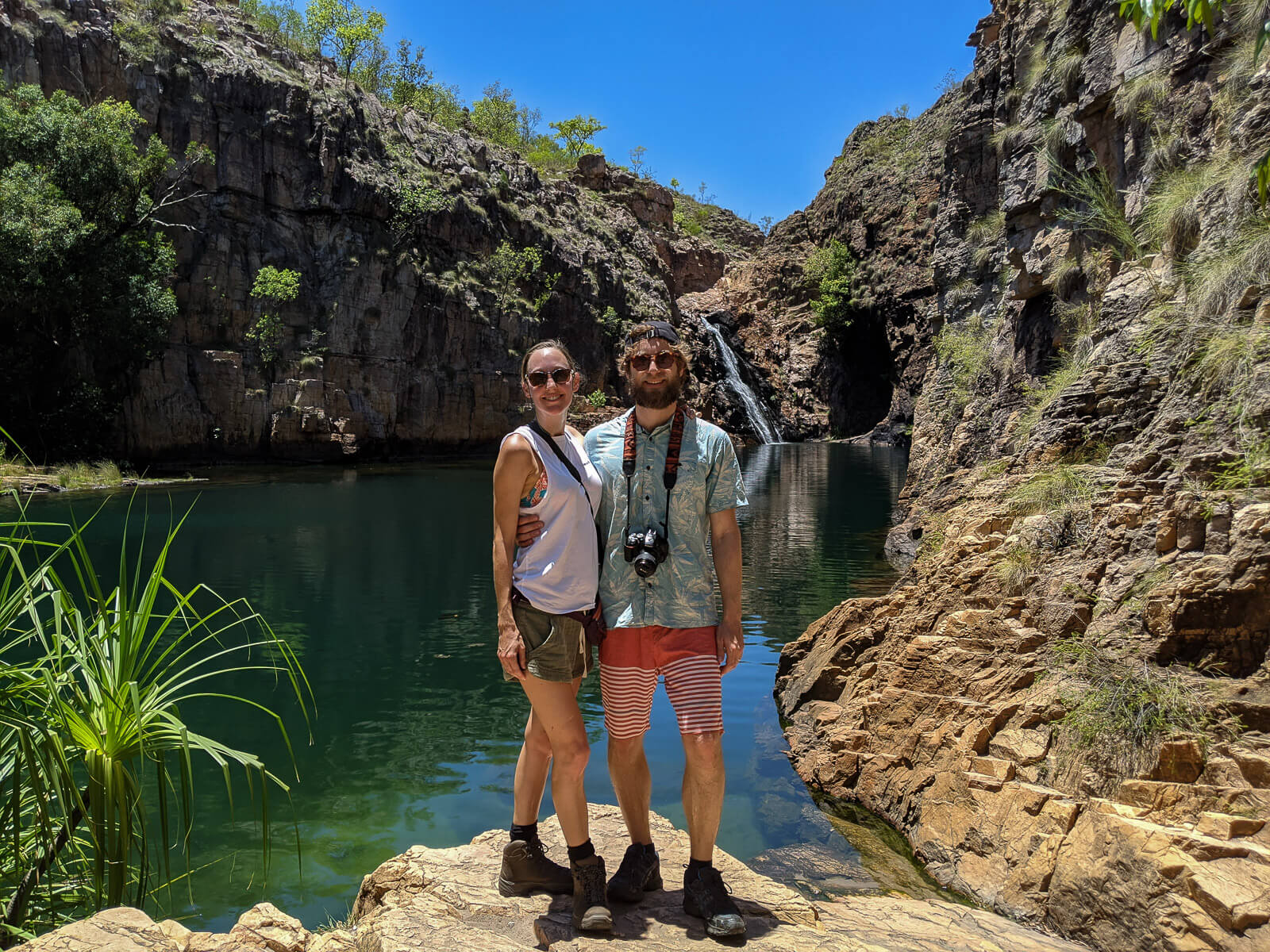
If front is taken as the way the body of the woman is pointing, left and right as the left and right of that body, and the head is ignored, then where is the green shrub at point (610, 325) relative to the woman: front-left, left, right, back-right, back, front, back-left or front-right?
back-left

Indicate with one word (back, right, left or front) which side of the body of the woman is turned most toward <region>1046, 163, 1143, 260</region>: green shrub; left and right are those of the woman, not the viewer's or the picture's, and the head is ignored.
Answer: left

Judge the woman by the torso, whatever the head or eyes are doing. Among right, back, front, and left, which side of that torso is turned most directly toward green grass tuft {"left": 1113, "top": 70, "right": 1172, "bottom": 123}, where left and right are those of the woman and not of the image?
left

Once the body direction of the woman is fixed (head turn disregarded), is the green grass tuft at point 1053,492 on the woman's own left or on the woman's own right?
on the woman's own left

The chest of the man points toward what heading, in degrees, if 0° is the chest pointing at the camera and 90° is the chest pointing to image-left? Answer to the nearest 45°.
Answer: approximately 0°

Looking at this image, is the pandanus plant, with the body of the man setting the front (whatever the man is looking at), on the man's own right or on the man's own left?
on the man's own right

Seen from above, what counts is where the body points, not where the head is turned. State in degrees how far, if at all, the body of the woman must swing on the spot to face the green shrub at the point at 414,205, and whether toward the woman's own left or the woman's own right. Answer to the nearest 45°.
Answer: approximately 135° to the woman's own left

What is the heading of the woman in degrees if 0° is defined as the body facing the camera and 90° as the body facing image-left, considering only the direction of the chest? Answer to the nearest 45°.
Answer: approximately 315°

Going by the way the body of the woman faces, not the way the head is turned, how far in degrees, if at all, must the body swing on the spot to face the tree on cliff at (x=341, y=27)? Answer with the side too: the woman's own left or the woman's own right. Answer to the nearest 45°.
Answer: approximately 135° to the woman's own left
